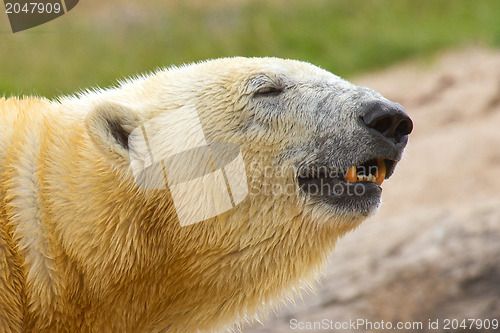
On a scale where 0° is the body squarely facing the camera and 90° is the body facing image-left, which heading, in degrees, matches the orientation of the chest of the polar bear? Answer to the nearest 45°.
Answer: approximately 270°
